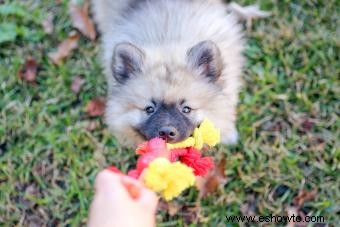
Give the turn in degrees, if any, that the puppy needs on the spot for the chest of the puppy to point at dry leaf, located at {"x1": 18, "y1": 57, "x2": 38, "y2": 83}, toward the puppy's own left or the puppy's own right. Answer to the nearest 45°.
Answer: approximately 135° to the puppy's own right

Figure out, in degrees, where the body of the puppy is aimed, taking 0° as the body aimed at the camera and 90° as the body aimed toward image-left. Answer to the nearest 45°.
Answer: approximately 0°

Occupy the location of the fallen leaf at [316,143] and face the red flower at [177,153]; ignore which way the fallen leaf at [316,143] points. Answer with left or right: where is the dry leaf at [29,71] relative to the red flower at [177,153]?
right

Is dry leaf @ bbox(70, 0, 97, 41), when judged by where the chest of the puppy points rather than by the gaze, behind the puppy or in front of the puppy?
behind

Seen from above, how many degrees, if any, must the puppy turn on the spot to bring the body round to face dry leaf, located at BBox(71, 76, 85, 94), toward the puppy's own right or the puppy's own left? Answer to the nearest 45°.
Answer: approximately 135° to the puppy's own right

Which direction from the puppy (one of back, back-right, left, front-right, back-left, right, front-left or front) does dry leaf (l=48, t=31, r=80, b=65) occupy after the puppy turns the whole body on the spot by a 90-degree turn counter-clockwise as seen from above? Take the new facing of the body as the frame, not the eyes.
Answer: back-left
